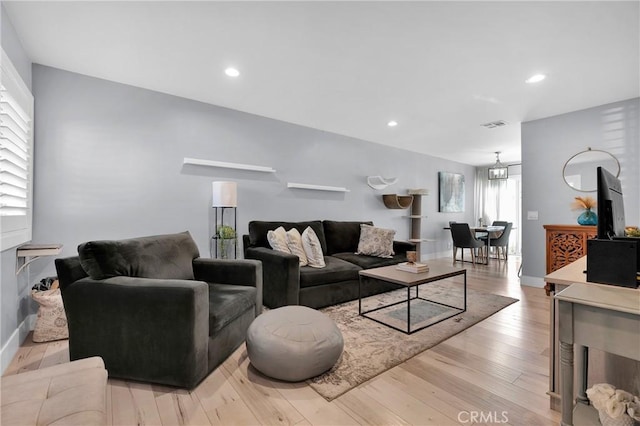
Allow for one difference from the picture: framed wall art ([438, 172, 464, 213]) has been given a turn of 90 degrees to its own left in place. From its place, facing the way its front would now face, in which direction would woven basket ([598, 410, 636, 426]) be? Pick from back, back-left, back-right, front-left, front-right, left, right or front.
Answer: back-right

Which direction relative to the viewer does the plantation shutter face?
to the viewer's right

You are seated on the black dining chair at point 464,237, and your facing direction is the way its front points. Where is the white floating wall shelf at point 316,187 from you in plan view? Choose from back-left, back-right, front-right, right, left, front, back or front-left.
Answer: back

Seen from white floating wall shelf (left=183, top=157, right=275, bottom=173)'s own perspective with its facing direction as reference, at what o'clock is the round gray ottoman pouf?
The round gray ottoman pouf is roughly at 1 o'clock from the white floating wall shelf.

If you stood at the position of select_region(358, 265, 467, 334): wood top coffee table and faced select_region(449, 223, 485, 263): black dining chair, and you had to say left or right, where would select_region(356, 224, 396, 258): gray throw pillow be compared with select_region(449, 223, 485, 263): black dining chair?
left

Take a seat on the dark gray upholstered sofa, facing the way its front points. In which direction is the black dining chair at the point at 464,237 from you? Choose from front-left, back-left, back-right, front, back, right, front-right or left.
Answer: left

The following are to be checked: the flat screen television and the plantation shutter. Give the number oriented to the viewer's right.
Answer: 1

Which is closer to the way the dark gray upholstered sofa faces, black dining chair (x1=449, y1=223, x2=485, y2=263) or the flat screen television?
the flat screen television

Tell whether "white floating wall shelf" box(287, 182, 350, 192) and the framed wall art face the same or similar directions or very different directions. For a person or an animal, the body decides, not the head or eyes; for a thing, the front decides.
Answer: same or similar directions

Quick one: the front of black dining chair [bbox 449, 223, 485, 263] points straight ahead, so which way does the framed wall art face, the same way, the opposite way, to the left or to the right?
to the right

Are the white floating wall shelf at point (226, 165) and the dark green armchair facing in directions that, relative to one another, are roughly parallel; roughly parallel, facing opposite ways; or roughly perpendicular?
roughly parallel
